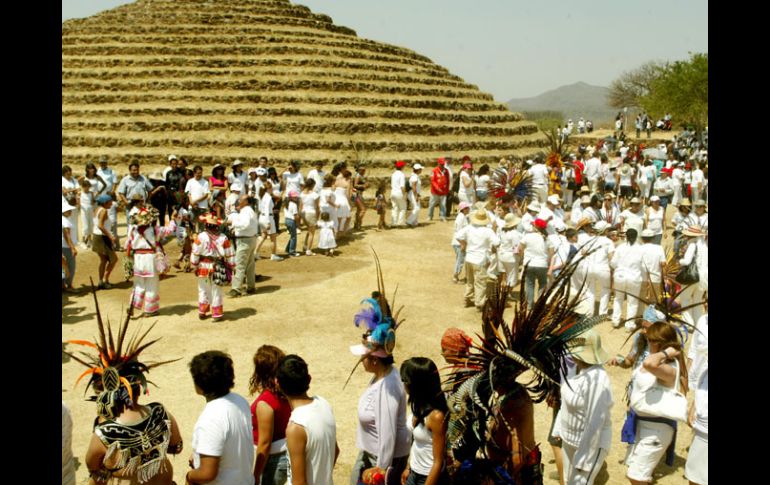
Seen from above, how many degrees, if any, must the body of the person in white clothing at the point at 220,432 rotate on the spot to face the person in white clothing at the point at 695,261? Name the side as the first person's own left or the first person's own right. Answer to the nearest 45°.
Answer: approximately 90° to the first person's own right

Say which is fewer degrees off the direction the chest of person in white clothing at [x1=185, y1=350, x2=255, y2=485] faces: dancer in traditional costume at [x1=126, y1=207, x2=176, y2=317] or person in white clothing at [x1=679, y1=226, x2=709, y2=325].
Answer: the dancer in traditional costume

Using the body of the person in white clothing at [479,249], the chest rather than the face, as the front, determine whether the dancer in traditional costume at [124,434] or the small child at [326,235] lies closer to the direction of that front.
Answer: the small child

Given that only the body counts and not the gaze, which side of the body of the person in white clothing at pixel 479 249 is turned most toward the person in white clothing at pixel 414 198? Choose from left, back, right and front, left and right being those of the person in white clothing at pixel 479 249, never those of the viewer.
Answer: front

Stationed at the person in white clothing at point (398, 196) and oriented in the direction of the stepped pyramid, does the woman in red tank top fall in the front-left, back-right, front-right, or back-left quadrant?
back-left

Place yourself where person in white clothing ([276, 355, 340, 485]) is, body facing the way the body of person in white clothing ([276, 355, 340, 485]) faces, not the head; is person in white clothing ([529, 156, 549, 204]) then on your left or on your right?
on your right
